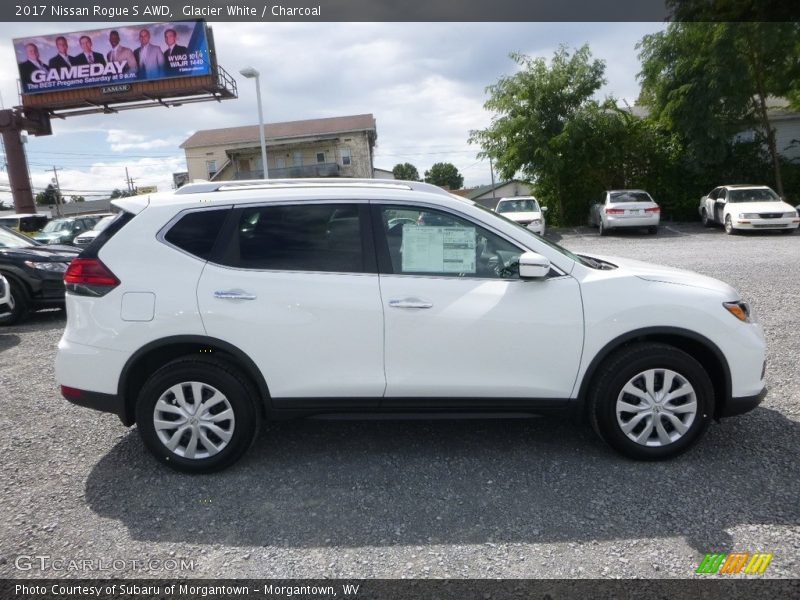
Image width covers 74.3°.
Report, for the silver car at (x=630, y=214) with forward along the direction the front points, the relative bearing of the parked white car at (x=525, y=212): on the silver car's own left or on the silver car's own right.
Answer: on the silver car's own left

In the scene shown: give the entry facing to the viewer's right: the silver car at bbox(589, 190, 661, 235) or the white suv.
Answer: the white suv

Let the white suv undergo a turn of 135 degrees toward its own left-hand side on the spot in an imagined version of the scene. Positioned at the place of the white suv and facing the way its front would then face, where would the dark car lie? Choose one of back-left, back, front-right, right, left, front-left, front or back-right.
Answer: front

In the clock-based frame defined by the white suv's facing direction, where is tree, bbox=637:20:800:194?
The tree is roughly at 10 o'clock from the white suv.

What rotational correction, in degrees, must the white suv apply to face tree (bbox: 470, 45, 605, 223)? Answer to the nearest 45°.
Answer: approximately 90° to its left

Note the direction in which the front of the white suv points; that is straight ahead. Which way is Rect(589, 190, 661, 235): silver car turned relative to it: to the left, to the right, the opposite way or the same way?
to the left

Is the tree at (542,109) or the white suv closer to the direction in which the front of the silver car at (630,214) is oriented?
the tree

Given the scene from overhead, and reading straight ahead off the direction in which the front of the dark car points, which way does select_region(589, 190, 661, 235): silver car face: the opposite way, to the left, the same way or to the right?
to the left

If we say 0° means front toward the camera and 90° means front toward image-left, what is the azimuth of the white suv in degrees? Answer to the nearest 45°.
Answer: approximately 270°

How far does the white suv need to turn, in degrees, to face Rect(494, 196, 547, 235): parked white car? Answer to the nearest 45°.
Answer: approximately 90° to its left

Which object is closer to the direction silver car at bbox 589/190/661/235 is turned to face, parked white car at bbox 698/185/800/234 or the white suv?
the parked white car

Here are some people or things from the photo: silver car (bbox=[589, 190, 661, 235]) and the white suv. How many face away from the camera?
1

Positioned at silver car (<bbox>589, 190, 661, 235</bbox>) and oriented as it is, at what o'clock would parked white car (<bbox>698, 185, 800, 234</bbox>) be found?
The parked white car is roughly at 3 o'clock from the silver car.

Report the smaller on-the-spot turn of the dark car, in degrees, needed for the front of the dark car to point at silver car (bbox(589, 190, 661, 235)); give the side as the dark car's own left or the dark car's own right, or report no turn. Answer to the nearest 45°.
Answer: approximately 45° to the dark car's own left

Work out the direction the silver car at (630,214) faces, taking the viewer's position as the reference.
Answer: facing away from the viewer
